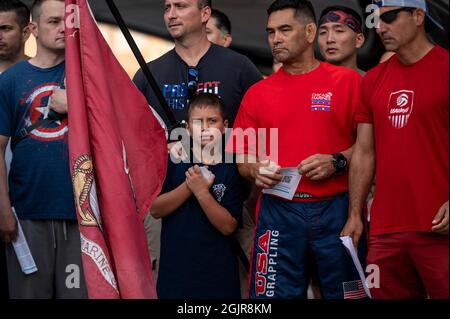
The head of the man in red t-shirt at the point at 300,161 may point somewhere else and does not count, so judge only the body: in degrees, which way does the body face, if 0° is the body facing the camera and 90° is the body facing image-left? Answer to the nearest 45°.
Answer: approximately 0°

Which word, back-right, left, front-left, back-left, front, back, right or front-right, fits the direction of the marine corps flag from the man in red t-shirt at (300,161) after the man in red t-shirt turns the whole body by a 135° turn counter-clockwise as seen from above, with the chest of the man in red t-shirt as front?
back-left

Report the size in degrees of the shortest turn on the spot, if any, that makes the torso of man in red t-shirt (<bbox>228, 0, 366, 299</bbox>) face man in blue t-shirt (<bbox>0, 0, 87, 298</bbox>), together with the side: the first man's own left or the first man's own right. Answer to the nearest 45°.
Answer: approximately 90° to the first man's own right

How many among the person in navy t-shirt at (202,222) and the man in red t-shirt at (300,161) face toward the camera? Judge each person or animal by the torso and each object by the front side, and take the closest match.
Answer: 2

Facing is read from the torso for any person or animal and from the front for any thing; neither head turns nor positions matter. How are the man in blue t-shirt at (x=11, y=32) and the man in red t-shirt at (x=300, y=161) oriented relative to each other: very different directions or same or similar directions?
same or similar directions

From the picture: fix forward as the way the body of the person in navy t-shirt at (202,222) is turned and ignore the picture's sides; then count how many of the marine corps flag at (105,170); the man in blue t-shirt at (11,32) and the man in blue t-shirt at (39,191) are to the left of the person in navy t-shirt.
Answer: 0

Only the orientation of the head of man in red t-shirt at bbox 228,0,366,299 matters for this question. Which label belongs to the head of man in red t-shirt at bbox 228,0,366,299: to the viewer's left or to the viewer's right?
to the viewer's left

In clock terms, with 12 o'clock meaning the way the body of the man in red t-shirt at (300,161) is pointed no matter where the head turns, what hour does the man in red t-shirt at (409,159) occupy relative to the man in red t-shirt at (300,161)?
the man in red t-shirt at (409,159) is roughly at 10 o'clock from the man in red t-shirt at (300,161).
